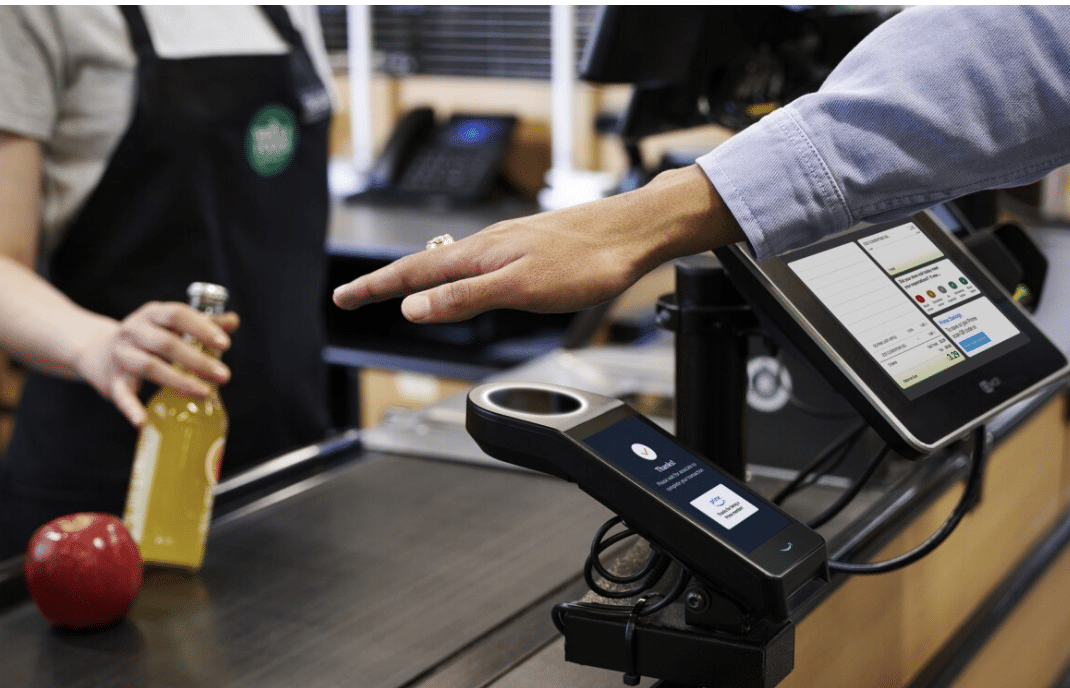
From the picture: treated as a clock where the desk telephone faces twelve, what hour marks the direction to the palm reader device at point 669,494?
The palm reader device is roughly at 12 o'clock from the desk telephone.

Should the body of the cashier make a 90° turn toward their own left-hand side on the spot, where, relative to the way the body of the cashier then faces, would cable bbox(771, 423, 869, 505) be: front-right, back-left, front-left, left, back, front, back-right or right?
right

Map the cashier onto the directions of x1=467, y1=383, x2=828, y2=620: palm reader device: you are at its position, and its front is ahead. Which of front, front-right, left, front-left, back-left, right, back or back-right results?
back

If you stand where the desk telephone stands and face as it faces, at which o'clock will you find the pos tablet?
The pos tablet is roughly at 12 o'clock from the desk telephone.

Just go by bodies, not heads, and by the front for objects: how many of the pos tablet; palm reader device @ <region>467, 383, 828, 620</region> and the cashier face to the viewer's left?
0

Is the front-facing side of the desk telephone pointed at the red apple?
yes

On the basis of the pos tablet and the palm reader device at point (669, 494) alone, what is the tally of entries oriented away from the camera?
0

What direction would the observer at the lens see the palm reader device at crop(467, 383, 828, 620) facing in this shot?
facing the viewer and to the right of the viewer

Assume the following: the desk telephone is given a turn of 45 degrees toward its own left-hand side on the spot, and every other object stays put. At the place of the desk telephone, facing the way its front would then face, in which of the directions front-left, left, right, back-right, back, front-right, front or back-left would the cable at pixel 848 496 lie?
front-right

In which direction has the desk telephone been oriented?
toward the camera

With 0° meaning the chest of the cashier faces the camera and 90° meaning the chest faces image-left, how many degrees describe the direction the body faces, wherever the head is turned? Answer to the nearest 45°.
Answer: approximately 315°

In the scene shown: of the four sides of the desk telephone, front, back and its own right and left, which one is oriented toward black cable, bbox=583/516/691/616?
front

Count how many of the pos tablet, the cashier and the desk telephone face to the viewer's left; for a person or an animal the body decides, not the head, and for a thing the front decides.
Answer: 0
